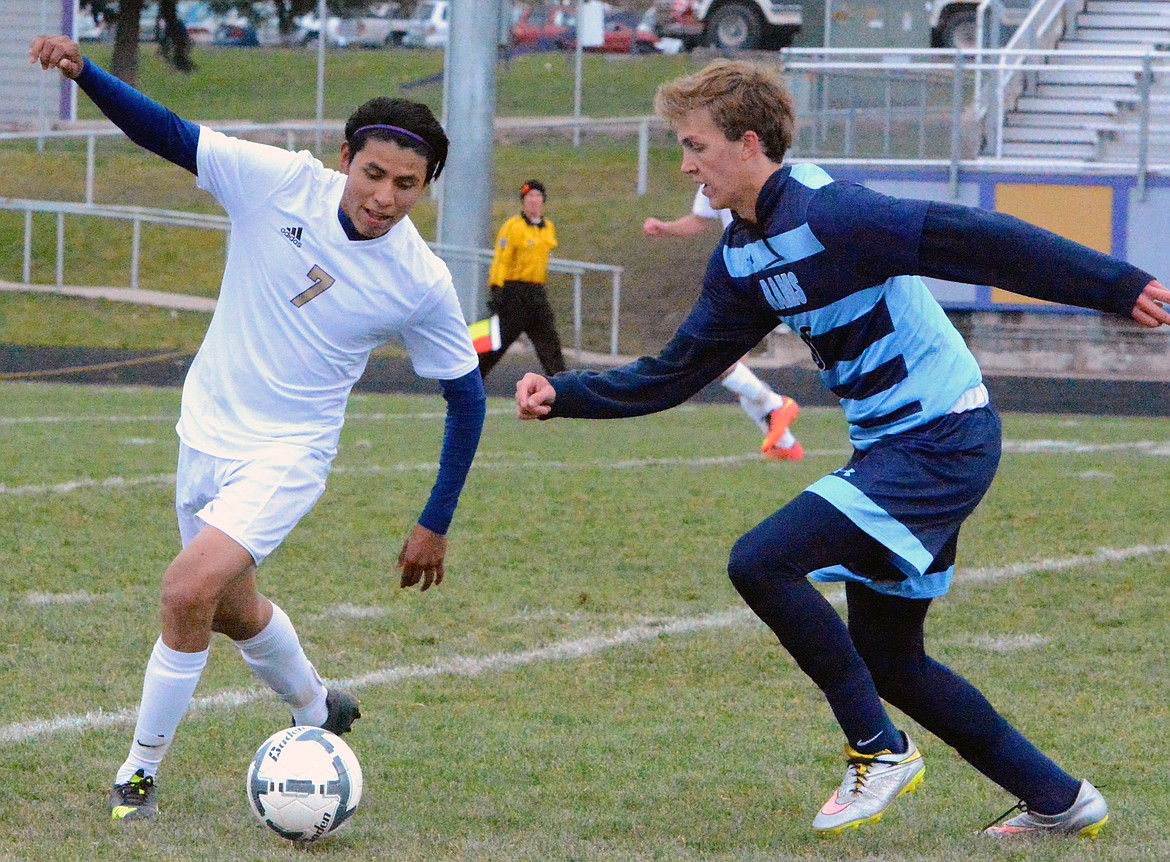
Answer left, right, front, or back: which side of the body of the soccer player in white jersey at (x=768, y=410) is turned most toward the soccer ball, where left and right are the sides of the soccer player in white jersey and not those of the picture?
left

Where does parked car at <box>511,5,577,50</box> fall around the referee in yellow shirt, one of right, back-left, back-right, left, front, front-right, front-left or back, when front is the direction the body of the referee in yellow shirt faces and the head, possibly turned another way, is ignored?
back-left

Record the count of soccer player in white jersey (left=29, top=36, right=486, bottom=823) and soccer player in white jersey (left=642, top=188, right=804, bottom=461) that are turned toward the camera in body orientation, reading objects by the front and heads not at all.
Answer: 1

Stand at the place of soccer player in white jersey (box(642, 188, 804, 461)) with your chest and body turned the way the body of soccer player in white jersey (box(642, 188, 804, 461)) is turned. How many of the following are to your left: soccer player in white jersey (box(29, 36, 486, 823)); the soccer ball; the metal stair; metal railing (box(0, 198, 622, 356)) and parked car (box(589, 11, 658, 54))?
2

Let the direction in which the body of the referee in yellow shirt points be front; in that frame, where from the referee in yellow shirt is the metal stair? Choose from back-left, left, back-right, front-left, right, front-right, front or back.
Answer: left

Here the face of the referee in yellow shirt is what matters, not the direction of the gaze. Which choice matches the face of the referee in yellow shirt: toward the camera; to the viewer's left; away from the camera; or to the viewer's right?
toward the camera

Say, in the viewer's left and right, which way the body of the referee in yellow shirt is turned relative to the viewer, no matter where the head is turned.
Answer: facing the viewer and to the right of the viewer

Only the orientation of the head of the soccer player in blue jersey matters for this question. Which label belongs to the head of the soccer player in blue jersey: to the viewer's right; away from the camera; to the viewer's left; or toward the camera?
to the viewer's left

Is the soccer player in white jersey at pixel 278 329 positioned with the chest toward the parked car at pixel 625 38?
no

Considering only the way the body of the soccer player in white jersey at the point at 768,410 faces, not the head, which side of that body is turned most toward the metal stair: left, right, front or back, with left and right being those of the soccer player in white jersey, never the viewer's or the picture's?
right

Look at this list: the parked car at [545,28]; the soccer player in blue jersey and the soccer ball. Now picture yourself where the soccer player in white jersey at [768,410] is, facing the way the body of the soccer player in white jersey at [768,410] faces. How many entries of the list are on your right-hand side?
1

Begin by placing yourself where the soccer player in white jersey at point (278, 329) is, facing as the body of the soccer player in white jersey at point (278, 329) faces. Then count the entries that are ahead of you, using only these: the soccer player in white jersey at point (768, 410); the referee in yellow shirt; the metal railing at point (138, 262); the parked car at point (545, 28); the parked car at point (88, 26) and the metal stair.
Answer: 0

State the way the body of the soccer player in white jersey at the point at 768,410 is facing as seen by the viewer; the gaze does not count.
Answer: to the viewer's left

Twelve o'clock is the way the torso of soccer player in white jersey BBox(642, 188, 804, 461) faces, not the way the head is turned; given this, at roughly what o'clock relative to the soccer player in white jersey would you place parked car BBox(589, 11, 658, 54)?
The parked car is roughly at 3 o'clock from the soccer player in white jersey.

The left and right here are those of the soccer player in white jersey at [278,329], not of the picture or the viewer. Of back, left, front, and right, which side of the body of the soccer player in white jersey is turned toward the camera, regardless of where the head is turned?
front

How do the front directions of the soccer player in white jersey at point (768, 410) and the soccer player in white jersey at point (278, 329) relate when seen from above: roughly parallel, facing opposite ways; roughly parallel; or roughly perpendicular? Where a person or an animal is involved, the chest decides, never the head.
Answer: roughly perpendicular

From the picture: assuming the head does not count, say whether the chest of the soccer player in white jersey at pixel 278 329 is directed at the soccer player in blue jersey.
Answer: no

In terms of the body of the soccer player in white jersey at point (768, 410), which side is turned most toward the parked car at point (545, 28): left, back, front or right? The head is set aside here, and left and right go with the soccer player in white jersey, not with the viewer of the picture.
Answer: right

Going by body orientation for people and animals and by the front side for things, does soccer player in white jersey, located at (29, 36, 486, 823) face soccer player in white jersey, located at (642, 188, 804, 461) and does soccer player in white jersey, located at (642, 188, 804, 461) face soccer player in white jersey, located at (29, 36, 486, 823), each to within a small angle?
no
